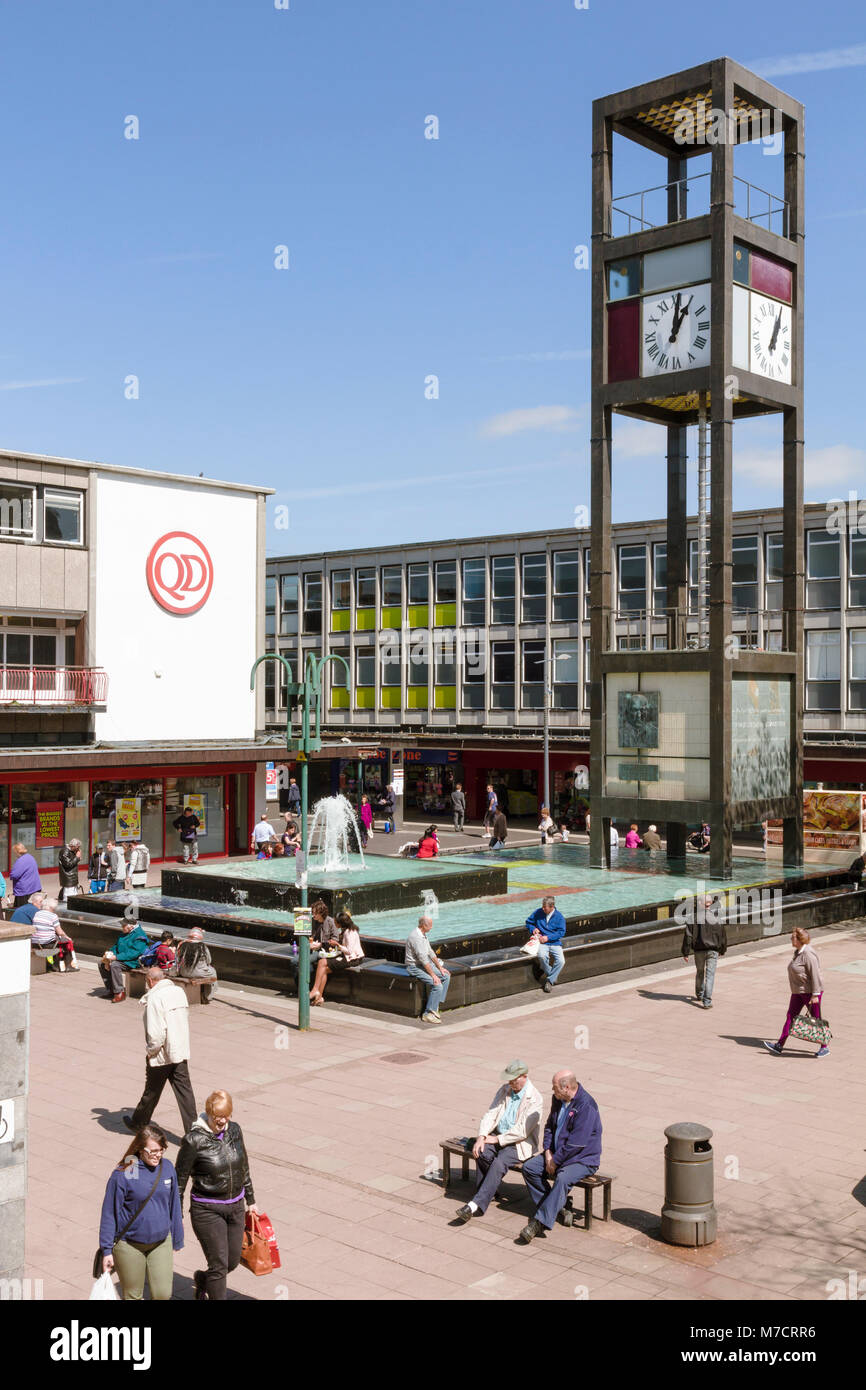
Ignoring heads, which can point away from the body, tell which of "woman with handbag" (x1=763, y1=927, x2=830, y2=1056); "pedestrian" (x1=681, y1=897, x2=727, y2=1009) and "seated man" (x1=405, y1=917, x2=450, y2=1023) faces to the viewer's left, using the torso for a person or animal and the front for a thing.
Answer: the woman with handbag

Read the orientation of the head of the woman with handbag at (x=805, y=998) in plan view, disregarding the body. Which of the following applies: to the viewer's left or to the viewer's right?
to the viewer's left

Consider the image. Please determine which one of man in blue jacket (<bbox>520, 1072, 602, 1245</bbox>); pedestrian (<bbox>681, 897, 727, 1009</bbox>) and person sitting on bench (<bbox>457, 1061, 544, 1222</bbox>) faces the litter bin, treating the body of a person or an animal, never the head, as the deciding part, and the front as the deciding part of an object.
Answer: the pedestrian

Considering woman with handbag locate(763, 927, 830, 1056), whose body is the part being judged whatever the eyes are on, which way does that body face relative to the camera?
to the viewer's left

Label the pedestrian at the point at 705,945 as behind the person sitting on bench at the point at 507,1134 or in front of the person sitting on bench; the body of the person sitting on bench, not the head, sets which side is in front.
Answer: behind

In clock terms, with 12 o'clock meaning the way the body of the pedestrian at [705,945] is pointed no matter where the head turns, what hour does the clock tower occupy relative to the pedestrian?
The clock tower is roughly at 6 o'clock from the pedestrian.

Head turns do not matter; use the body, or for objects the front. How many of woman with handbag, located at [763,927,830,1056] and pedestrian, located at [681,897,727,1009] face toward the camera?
1

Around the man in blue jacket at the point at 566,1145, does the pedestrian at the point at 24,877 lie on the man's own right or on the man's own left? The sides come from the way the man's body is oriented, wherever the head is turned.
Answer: on the man's own right

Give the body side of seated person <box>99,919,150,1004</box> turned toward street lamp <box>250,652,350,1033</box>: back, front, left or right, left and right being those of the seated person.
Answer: left
